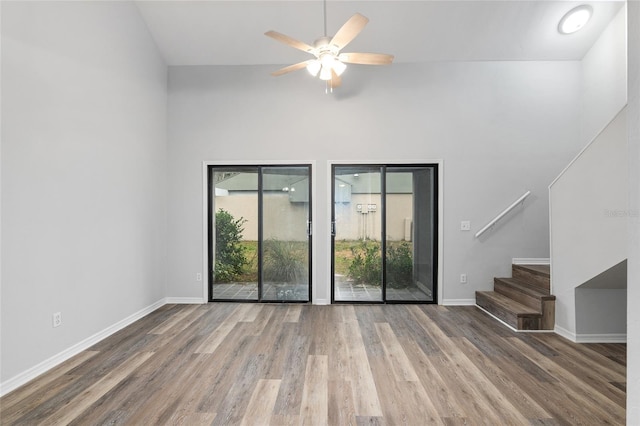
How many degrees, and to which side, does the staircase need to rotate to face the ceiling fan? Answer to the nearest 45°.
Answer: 0° — it already faces it

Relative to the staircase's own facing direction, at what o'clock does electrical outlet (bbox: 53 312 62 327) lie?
The electrical outlet is roughly at 12 o'clock from the staircase.

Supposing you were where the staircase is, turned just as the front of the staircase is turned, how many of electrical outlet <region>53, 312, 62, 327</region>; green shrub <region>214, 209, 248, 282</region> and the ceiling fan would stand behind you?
0

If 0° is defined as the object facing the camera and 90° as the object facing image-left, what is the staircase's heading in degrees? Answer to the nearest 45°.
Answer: approximately 45°

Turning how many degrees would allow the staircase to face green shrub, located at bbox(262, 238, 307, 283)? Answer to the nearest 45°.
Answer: approximately 45° to its right

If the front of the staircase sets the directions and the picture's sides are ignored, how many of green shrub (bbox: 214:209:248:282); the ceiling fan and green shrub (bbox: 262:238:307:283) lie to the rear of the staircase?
0

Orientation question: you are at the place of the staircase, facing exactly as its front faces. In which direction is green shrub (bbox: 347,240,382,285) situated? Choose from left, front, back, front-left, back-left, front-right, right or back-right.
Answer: front-right

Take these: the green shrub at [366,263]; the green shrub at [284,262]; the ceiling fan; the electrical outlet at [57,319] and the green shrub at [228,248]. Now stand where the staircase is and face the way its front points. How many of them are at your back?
0

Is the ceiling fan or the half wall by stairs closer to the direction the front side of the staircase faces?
the ceiling fan

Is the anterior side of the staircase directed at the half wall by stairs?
no
